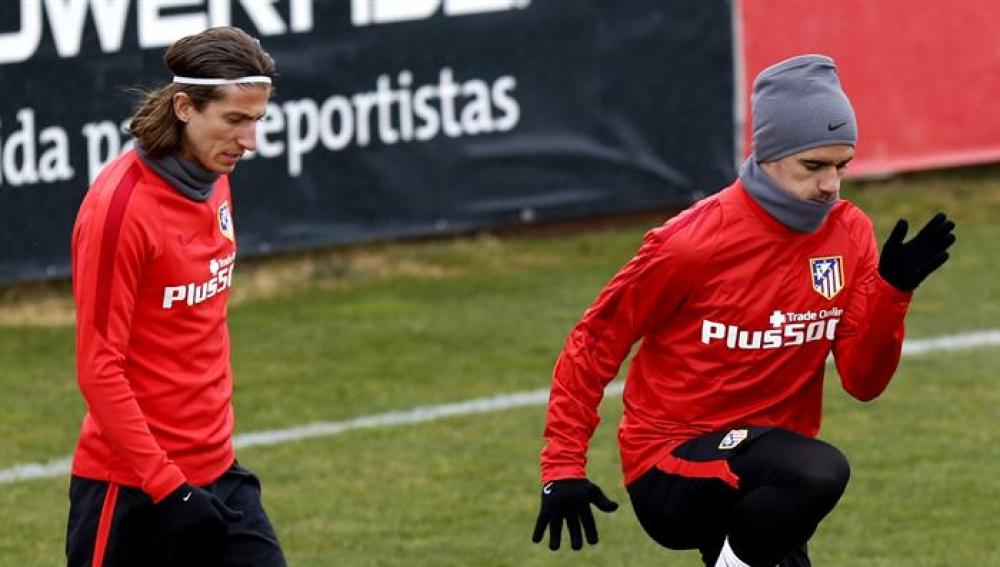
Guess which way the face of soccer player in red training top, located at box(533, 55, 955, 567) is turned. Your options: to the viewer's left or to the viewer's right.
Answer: to the viewer's right

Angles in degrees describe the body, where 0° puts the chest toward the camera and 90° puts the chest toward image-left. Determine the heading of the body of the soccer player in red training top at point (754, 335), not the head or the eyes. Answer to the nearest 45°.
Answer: approximately 315°

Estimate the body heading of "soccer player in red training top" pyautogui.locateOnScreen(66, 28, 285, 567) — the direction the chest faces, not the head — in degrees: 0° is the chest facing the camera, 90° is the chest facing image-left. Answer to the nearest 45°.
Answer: approximately 315°

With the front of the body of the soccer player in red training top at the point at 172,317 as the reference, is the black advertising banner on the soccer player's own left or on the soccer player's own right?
on the soccer player's own left

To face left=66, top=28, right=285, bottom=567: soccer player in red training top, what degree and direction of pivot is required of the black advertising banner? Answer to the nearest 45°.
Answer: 0° — it already faces them

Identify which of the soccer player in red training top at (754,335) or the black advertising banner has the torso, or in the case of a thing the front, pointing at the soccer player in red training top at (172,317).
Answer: the black advertising banner
